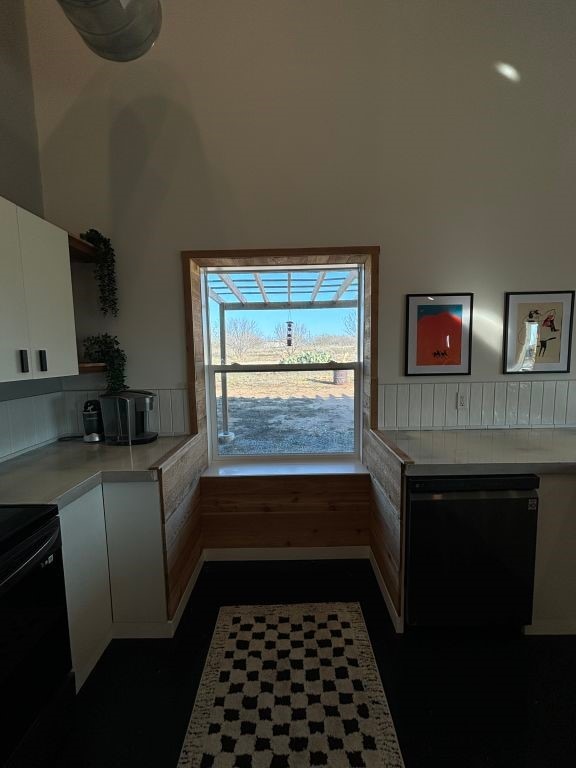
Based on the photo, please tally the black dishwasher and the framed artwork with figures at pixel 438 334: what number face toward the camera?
2

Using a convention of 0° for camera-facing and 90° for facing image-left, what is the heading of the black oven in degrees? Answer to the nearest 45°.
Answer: approximately 315°

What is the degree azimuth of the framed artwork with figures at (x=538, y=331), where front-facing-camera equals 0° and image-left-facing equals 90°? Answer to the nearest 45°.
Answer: approximately 0°

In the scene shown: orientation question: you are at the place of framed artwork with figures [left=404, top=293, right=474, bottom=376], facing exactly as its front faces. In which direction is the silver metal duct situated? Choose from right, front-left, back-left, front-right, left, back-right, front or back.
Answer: front-right

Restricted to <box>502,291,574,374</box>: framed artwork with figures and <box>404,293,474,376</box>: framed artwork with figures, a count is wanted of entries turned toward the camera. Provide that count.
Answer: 2

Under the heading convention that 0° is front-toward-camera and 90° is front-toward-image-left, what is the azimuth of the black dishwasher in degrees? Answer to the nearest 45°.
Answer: approximately 0°

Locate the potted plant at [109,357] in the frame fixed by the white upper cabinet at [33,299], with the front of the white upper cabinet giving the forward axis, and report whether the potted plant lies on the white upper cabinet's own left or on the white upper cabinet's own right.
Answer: on the white upper cabinet's own left

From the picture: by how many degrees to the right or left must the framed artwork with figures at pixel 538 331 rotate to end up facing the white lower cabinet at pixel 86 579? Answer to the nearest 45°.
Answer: approximately 45° to its right

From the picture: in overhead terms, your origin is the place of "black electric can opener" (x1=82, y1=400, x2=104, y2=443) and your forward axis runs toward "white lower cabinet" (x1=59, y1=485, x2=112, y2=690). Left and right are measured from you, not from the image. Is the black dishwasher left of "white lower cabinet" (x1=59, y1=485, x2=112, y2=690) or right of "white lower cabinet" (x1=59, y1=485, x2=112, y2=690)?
left

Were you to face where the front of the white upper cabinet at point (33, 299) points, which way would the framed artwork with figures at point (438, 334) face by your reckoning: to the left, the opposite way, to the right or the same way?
to the right

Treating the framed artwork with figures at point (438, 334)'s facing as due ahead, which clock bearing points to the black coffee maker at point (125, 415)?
The black coffee maker is roughly at 2 o'clock from the framed artwork with figures.
